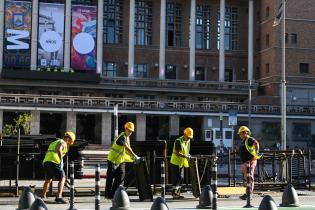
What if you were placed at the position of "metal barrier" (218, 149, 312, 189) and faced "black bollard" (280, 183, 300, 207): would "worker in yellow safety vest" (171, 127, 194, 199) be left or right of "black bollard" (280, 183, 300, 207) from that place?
right

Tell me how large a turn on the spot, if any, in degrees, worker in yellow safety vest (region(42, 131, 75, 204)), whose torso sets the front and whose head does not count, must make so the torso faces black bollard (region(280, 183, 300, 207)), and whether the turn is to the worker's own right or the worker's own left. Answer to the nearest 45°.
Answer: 0° — they already face it

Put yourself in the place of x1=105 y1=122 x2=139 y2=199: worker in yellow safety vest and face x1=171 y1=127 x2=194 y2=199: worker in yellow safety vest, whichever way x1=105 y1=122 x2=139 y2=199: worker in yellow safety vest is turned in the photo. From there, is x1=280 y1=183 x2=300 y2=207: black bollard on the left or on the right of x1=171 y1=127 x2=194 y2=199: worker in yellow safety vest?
right

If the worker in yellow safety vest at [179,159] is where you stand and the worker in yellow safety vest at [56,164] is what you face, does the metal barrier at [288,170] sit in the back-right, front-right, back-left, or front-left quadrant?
back-right

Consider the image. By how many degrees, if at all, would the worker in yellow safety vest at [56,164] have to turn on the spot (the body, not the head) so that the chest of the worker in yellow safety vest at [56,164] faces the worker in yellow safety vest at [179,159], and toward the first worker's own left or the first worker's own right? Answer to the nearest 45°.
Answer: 0° — they already face them

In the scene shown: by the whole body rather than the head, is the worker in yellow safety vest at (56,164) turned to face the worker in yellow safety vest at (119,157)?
yes

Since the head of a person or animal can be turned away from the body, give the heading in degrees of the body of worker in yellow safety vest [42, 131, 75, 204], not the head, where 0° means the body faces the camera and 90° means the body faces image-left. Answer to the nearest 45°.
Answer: approximately 270°

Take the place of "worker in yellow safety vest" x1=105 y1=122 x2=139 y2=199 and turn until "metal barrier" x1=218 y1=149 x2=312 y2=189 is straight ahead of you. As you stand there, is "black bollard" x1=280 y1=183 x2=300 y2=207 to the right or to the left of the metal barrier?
right
